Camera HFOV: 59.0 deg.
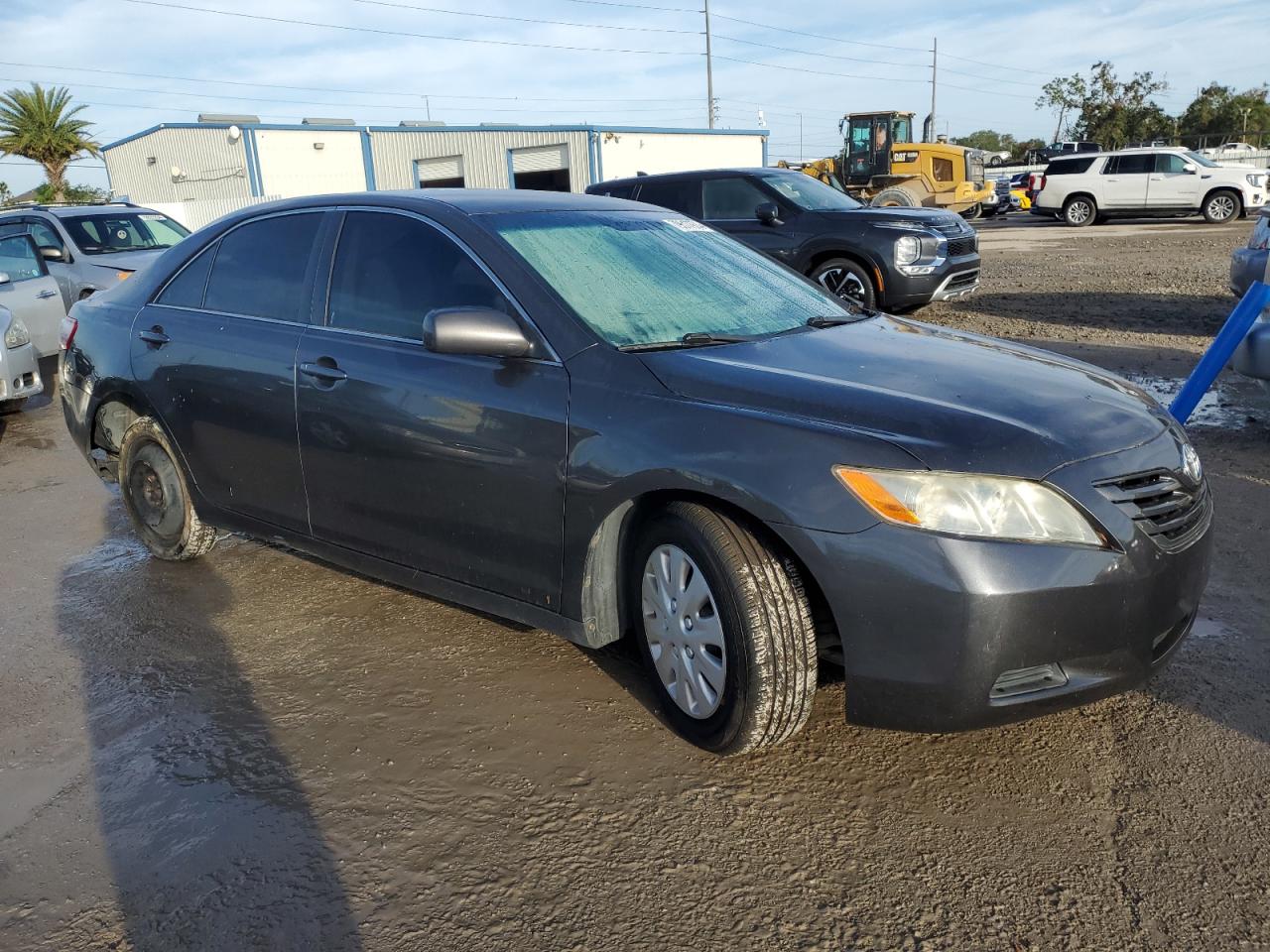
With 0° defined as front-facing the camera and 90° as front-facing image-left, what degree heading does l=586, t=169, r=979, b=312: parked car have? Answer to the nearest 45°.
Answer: approximately 315°

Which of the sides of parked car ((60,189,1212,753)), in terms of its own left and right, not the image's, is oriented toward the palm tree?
back

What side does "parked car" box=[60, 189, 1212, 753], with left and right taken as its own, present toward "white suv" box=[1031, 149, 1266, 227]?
left

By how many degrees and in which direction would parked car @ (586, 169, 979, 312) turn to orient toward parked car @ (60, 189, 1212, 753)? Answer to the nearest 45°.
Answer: approximately 45° to its right

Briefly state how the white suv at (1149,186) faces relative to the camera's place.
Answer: facing to the right of the viewer

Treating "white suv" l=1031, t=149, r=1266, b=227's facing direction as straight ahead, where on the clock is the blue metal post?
The blue metal post is roughly at 3 o'clock from the white suv.

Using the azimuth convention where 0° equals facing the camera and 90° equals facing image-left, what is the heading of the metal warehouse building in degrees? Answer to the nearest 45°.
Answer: approximately 315°

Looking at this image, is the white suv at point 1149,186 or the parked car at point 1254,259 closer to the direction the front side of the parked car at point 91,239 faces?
the parked car

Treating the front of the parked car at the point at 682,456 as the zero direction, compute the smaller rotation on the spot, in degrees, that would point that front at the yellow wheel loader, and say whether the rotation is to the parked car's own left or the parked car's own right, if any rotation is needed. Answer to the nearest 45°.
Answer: approximately 135° to the parked car's own left
